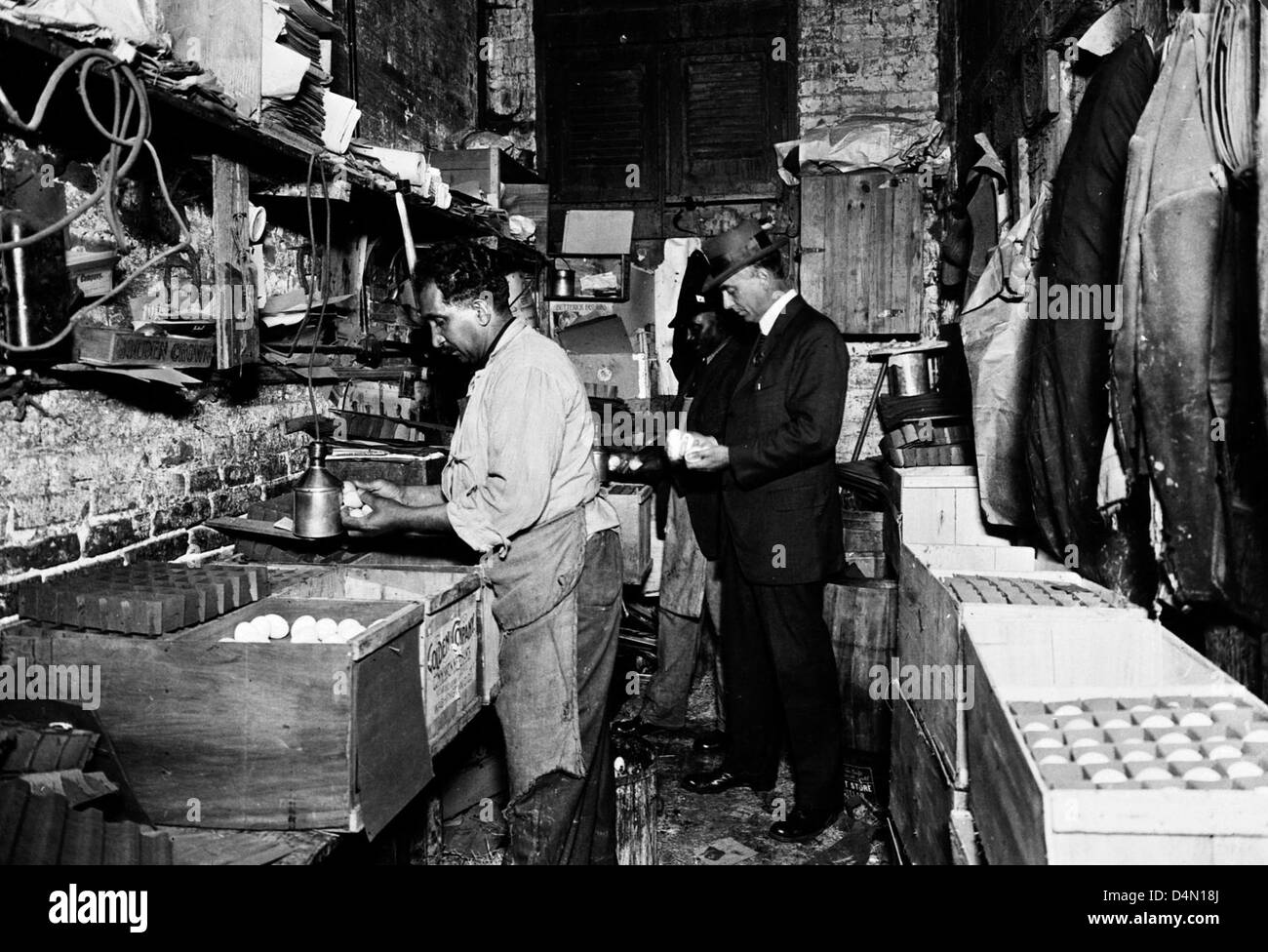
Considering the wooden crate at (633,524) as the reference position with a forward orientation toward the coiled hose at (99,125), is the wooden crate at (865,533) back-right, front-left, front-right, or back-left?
back-left

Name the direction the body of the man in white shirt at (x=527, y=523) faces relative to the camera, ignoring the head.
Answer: to the viewer's left

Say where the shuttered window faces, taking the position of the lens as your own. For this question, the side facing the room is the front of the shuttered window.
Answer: facing the viewer

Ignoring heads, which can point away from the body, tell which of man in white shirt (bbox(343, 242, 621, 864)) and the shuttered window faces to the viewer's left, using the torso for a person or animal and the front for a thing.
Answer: the man in white shirt

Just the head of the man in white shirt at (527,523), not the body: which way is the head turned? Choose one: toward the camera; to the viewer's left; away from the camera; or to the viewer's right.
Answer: to the viewer's left

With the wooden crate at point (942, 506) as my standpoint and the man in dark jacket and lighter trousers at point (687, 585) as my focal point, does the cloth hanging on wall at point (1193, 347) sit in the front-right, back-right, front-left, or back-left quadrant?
back-left

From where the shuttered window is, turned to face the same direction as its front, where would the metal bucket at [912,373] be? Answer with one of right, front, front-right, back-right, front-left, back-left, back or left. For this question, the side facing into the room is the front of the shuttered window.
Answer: front-left

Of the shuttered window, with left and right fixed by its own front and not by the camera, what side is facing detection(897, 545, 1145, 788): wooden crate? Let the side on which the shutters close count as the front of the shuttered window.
front

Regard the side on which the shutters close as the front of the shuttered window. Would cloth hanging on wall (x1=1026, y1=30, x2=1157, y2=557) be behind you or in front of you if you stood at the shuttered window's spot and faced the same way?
in front

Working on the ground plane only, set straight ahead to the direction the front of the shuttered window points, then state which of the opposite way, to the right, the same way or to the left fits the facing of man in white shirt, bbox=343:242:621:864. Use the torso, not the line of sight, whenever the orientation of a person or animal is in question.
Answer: to the right
